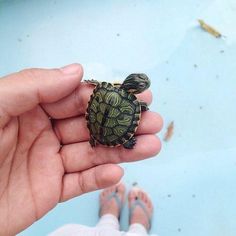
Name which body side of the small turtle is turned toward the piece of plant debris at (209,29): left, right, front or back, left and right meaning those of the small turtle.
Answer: front

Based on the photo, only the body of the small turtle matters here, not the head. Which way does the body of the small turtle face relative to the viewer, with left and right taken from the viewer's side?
facing away from the viewer and to the right of the viewer
